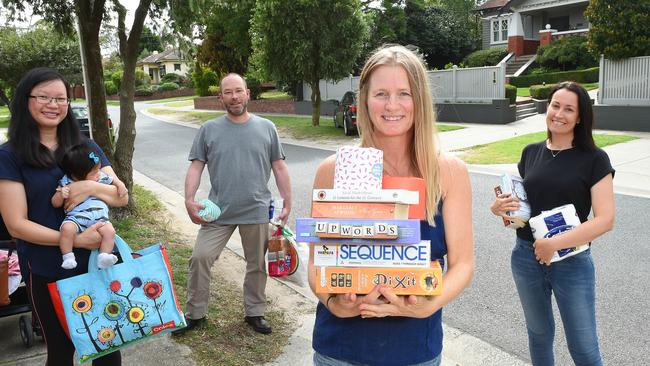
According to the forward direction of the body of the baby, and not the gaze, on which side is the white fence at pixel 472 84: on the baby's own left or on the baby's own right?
on the baby's own left

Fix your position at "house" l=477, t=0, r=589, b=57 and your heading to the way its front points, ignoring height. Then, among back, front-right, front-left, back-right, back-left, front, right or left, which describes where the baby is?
front

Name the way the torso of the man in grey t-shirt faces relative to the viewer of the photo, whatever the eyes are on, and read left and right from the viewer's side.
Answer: facing the viewer

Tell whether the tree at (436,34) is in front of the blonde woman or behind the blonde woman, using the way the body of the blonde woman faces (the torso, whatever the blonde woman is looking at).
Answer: behind

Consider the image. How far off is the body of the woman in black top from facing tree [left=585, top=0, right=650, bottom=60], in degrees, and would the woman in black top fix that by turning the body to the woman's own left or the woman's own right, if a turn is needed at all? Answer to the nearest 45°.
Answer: approximately 135° to the woman's own right

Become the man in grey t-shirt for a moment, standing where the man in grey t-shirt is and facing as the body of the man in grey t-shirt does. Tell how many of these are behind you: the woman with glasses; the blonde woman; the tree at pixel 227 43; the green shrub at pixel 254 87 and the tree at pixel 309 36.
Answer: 3

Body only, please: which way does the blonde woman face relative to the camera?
toward the camera

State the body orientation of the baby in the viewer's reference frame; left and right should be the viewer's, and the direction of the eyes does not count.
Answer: facing the viewer and to the right of the viewer

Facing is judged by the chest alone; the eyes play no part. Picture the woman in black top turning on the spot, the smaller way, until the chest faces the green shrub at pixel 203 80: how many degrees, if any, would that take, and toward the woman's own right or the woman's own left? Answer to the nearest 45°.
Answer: approximately 90° to the woman's own right

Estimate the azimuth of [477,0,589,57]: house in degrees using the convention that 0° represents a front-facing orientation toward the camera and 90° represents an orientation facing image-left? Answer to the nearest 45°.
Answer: approximately 0°
